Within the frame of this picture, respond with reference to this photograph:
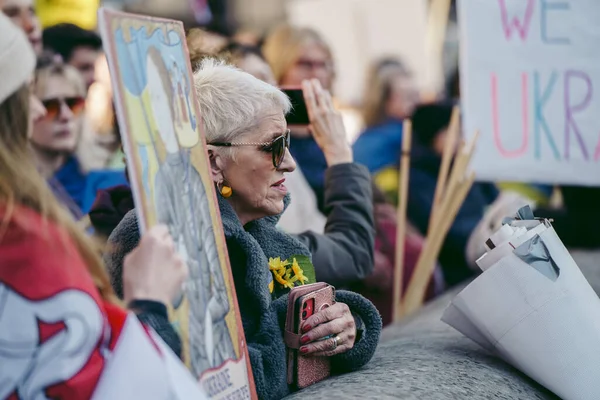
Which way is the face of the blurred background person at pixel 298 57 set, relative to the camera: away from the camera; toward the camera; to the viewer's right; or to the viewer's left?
toward the camera

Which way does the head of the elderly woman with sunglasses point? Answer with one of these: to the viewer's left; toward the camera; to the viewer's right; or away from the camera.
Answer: to the viewer's right

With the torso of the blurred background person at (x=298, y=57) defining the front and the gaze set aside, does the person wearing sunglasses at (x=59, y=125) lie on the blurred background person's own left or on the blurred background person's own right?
on the blurred background person's own right

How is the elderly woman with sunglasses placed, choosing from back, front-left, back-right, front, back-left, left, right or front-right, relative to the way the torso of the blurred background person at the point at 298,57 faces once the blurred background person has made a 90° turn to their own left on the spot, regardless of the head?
back-right
